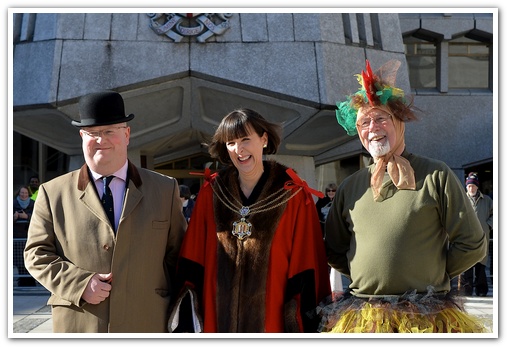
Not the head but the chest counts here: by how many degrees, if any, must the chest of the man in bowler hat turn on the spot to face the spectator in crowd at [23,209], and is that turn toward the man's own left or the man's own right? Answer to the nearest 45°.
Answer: approximately 180°

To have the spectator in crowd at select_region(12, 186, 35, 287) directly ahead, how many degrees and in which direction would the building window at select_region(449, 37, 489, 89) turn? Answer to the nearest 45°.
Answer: approximately 45° to its right

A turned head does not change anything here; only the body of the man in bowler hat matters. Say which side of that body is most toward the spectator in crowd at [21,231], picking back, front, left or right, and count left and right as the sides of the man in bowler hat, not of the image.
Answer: back

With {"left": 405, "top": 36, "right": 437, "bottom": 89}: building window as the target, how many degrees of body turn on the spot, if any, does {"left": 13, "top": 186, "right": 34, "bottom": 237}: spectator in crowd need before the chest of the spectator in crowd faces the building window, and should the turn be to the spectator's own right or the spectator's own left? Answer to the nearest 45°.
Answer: approximately 135° to the spectator's own left

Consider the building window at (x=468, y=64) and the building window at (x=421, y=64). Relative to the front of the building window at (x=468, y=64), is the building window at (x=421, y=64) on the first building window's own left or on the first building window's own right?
on the first building window's own right

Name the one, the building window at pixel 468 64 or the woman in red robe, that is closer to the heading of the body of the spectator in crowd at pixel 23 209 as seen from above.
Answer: the woman in red robe

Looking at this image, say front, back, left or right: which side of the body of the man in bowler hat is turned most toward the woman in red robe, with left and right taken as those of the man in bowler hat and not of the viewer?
left

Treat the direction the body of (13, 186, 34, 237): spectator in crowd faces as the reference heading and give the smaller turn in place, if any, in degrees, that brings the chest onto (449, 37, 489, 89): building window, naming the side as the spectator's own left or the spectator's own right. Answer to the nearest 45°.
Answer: approximately 135° to the spectator's own left

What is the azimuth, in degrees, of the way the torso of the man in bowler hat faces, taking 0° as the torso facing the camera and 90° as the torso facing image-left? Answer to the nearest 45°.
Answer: approximately 0°

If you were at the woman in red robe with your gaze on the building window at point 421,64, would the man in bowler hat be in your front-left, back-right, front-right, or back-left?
back-left
